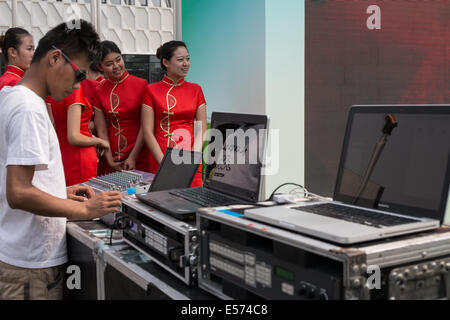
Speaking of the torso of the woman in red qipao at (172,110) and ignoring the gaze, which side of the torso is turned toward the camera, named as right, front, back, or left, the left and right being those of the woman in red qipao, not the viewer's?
front

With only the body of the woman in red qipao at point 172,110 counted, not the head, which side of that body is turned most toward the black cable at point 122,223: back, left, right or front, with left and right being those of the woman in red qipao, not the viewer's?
front

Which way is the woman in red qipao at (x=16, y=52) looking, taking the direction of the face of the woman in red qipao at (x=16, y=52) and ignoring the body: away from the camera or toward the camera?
toward the camera

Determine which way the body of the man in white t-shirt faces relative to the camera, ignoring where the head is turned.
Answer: to the viewer's right

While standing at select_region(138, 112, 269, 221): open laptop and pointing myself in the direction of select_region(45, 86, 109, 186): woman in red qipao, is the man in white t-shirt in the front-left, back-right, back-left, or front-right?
front-left

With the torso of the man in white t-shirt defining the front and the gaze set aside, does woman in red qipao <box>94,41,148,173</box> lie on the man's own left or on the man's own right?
on the man's own left

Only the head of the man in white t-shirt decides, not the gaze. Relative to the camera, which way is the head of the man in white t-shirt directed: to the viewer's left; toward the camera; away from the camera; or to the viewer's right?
to the viewer's right

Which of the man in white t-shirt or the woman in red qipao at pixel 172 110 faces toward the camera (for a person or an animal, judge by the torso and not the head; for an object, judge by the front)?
the woman in red qipao

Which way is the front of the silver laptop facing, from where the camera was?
facing the viewer and to the left of the viewer
